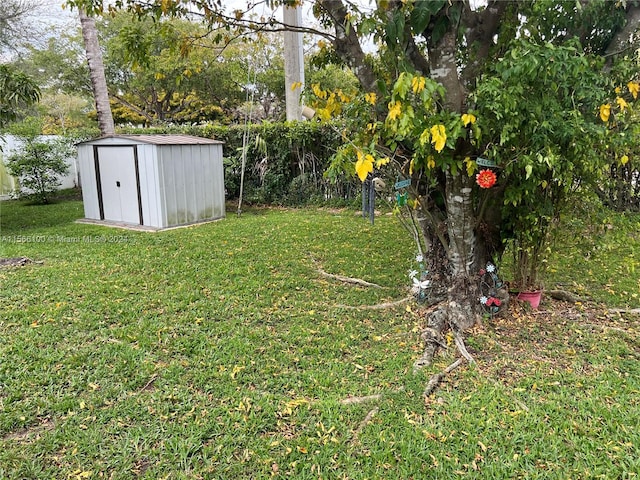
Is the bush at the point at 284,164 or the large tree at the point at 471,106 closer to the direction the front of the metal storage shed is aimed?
the large tree

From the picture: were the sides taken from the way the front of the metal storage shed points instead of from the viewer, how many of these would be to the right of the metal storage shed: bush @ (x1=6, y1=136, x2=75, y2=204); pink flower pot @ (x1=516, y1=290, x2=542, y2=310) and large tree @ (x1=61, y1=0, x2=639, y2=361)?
1

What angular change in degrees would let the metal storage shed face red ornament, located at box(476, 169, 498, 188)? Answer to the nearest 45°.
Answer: approximately 45° to its left

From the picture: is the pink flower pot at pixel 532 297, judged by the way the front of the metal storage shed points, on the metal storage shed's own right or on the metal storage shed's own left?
on the metal storage shed's own left

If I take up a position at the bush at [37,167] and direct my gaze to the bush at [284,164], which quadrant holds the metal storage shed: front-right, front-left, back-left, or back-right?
front-right

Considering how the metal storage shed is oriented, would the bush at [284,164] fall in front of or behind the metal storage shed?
behind

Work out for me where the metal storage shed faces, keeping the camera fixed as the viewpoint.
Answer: facing the viewer and to the left of the viewer

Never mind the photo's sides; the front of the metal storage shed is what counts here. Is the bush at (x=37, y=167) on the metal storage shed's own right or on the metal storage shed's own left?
on the metal storage shed's own right

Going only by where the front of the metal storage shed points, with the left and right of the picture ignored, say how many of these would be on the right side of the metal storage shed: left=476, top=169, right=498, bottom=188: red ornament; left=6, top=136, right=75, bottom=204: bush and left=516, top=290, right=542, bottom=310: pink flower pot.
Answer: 1
